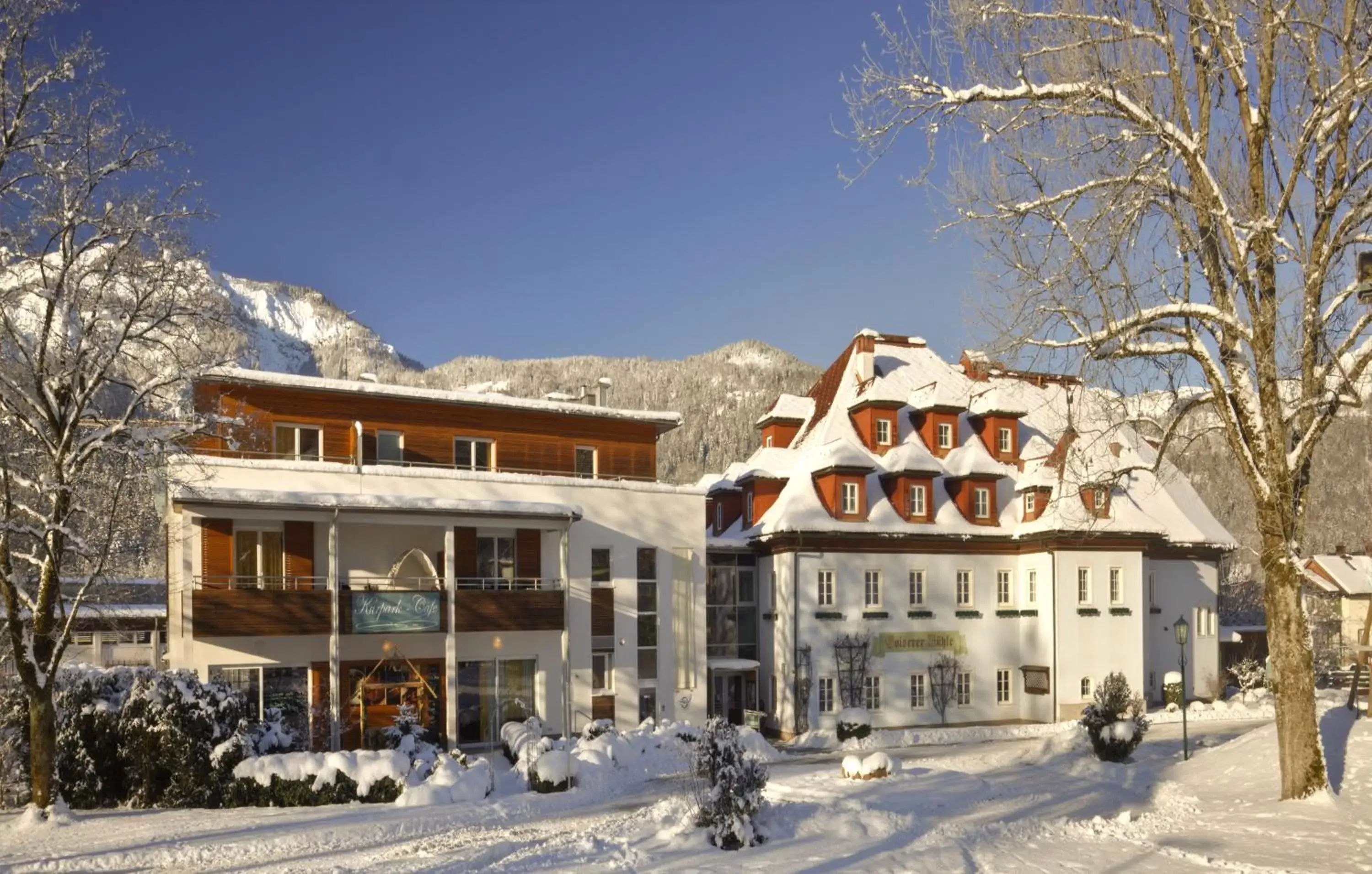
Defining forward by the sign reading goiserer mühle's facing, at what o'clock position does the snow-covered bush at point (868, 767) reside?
The snow-covered bush is roughly at 12 o'clock from the sign reading goiserer mühle.

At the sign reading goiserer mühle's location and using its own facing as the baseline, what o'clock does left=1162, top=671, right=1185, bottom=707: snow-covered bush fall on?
The snow-covered bush is roughly at 8 o'clock from the sign reading goiserer mühle.

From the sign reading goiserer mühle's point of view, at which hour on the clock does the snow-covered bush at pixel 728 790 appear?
The snow-covered bush is roughly at 12 o'clock from the sign reading goiserer mühle.

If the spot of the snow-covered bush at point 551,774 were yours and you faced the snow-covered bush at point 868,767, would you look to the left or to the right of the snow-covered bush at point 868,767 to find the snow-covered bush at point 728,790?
right

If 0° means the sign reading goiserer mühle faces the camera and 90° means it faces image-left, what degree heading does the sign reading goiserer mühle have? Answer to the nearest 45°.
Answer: approximately 0°
